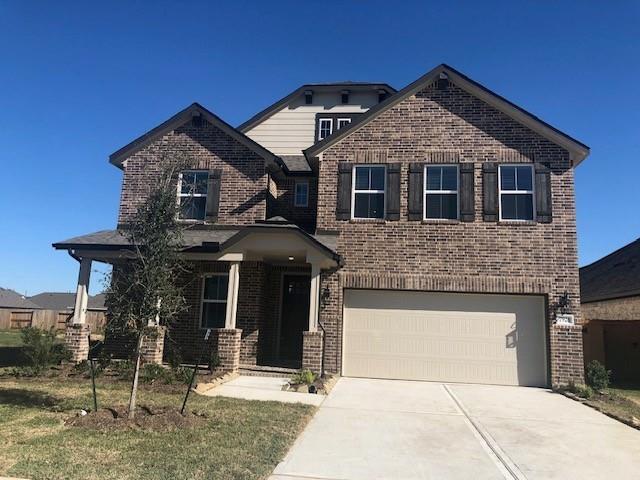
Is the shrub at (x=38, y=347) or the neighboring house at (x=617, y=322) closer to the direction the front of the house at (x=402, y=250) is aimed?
the shrub

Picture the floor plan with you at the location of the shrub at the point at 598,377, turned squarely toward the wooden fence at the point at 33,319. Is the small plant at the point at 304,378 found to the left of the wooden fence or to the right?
left

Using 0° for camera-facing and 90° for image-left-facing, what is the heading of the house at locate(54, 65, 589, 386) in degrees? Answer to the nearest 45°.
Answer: approximately 0°

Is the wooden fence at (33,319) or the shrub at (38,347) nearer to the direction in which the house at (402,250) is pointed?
the shrub

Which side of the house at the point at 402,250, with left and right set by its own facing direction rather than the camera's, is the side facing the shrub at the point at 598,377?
left

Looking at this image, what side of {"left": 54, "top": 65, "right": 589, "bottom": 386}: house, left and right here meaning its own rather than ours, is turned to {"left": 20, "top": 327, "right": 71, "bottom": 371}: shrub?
right

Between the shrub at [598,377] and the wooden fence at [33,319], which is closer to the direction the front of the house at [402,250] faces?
the shrub

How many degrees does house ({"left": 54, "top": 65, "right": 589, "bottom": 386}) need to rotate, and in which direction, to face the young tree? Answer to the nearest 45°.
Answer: approximately 45° to its right

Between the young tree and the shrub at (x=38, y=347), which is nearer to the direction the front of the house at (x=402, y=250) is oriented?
the young tree

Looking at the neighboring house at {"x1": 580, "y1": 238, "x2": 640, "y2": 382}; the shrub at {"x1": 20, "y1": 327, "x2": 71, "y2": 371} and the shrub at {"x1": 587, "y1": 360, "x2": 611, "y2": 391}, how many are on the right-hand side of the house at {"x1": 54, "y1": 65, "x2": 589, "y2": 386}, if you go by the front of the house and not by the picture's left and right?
1

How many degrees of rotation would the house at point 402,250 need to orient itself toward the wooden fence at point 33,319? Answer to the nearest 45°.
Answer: approximately 135° to its right
